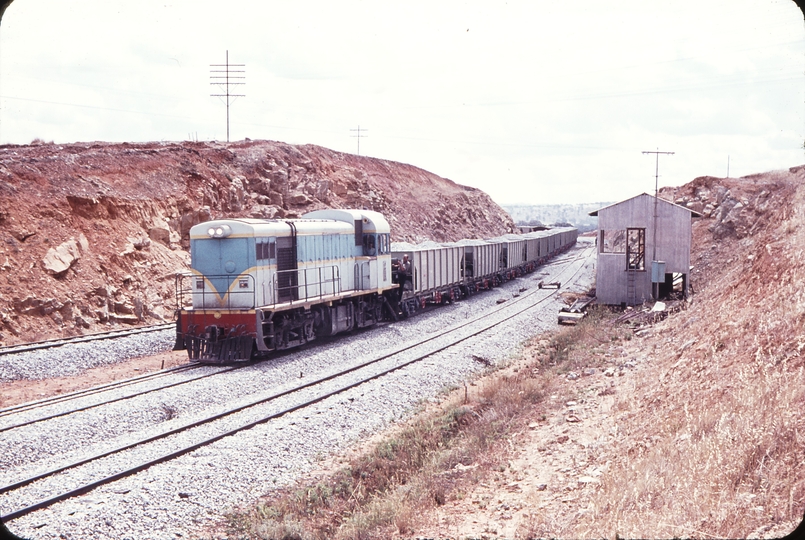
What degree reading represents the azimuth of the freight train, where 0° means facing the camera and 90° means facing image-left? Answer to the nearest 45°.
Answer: approximately 45°
